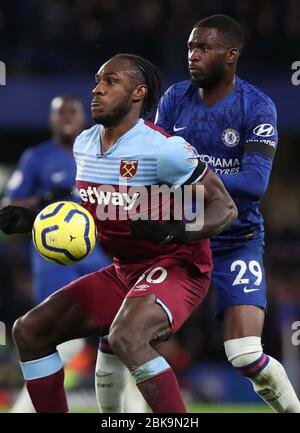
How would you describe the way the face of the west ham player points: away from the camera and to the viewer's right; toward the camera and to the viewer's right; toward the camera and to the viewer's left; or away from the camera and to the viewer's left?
toward the camera and to the viewer's left

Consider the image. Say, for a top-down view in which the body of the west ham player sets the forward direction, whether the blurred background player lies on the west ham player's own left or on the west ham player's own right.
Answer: on the west ham player's own right

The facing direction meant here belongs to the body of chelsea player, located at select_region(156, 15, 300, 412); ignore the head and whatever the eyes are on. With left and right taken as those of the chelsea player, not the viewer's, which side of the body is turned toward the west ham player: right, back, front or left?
front

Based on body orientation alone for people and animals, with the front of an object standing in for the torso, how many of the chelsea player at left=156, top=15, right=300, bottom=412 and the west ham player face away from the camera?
0

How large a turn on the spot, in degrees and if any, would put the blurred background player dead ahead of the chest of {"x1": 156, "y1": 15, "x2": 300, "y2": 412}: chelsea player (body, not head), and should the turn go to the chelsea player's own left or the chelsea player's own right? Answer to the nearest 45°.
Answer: approximately 90° to the chelsea player's own right

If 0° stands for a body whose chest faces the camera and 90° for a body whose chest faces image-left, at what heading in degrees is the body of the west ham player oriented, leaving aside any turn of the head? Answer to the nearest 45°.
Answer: approximately 45°

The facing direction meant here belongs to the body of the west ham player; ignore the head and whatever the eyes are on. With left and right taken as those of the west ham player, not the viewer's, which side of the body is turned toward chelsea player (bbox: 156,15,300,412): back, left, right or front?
back

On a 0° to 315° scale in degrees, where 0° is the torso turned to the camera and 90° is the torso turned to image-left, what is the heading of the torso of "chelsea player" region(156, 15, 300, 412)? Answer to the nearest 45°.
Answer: approximately 45°
